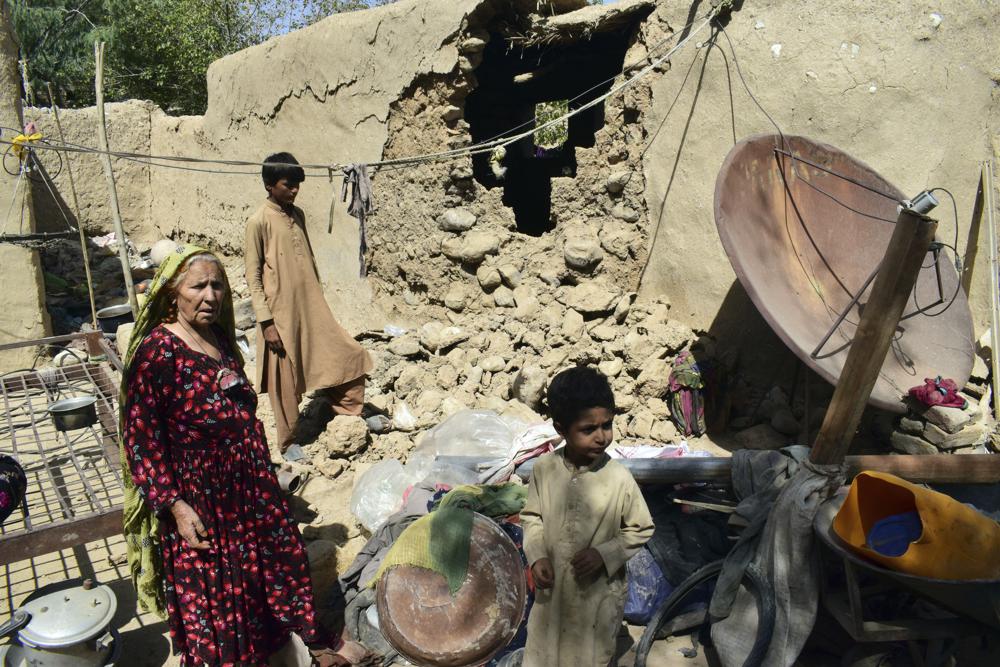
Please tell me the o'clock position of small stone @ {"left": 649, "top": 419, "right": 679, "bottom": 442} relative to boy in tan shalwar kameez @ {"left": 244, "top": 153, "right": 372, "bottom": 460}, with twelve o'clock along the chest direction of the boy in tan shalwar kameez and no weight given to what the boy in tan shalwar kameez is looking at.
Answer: The small stone is roughly at 11 o'clock from the boy in tan shalwar kameez.

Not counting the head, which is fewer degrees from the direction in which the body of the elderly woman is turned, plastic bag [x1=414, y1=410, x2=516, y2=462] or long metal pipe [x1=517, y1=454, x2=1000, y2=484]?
the long metal pipe

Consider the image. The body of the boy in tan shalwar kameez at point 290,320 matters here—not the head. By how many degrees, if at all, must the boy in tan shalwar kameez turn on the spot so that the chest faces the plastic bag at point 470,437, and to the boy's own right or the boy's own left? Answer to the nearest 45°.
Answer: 0° — they already face it

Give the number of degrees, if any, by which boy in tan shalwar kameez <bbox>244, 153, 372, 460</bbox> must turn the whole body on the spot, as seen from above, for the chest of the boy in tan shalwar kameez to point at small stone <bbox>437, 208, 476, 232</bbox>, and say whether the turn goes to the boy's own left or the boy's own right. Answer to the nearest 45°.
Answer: approximately 90° to the boy's own left

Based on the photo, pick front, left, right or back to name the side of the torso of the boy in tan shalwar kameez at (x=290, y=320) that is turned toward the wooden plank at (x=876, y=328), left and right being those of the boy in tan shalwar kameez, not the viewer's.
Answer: front

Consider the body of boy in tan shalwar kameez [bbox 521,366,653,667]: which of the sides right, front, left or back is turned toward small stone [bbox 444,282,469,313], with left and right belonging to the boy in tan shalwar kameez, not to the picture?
back

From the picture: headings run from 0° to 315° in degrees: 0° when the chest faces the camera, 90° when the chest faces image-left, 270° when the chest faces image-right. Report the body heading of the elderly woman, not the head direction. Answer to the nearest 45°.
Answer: approximately 315°

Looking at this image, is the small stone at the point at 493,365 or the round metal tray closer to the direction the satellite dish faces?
the round metal tray

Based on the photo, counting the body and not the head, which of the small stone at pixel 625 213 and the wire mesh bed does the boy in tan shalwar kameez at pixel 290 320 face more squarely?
the small stone
